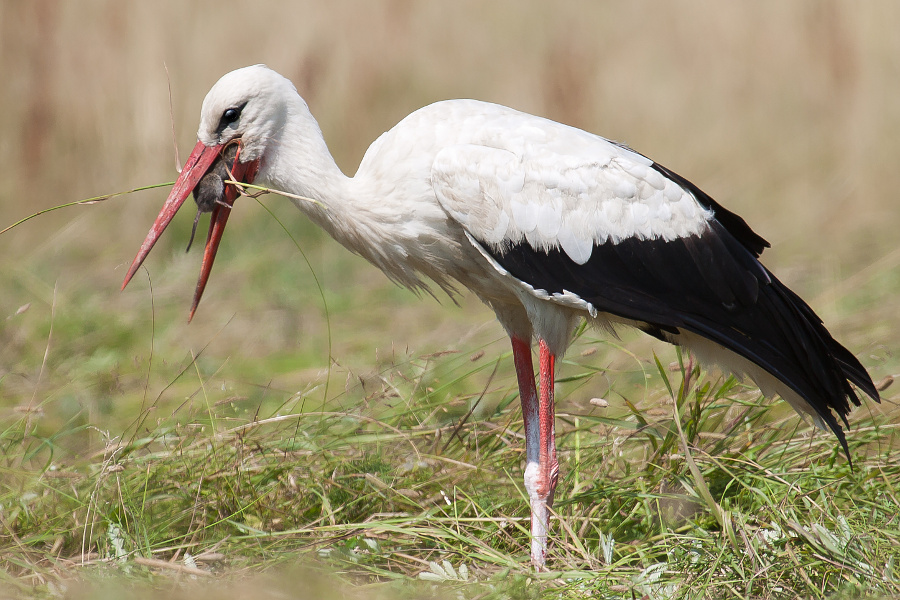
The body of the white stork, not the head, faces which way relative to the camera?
to the viewer's left
